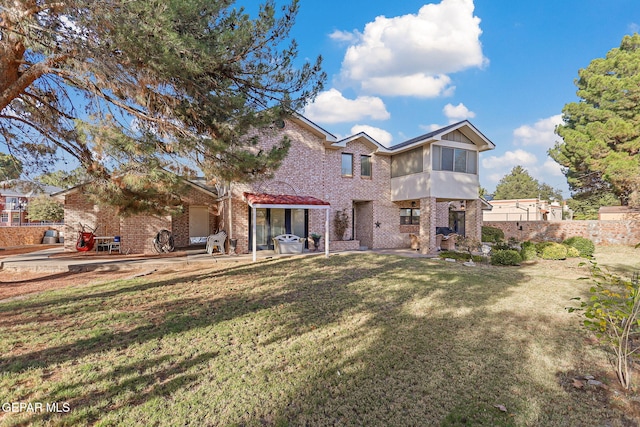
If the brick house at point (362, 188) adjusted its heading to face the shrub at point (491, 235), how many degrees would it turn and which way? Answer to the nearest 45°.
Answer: approximately 135° to its left

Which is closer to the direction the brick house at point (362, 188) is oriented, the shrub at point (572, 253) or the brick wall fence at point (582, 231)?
the shrub

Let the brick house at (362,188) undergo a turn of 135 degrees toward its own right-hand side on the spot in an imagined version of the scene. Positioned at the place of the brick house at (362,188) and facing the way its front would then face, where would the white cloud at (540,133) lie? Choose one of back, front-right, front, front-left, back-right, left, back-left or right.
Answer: right

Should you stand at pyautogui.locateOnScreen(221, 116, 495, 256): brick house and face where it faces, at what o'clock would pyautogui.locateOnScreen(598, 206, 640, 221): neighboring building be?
The neighboring building is roughly at 8 o'clock from the brick house.

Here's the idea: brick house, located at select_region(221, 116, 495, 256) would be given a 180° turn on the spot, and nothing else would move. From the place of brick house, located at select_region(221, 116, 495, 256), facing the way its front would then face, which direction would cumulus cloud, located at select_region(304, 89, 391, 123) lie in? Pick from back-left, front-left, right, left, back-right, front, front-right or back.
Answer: front

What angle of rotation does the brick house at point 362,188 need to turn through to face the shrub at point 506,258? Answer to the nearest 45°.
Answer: approximately 45° to its left

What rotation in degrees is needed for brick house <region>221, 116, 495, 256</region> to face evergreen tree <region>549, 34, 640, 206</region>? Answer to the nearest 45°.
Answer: approximately 135° to its left

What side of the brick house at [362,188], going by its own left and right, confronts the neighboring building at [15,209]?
right
